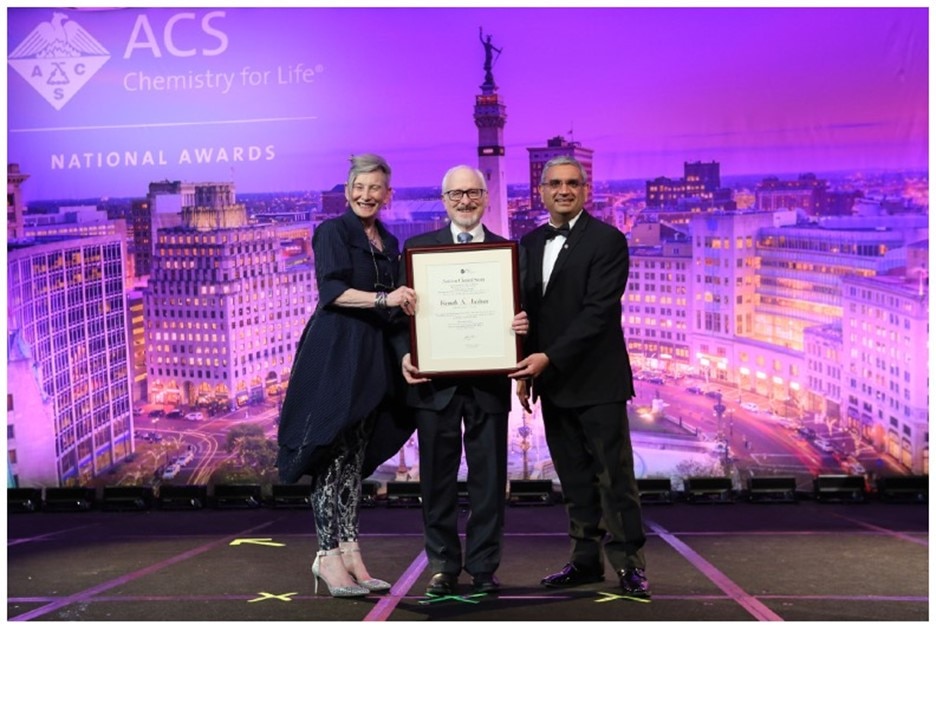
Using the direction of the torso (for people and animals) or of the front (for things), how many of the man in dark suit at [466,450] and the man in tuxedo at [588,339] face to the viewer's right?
0

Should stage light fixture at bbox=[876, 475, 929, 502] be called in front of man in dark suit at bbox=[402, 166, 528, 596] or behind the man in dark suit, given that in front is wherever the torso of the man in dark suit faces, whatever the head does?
behind

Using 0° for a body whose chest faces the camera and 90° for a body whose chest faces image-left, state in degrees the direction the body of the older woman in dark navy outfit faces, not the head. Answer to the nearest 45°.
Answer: approximately 315°

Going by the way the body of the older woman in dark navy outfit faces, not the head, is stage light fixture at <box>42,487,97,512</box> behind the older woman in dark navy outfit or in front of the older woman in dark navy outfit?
behind

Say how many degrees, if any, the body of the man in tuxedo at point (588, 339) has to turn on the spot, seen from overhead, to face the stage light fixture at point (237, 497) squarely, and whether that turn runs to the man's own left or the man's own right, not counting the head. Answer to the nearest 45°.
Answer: approximately 90° to the man's own right

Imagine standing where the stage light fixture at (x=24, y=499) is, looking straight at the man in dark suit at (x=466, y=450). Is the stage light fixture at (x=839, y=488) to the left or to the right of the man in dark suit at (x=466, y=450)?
left

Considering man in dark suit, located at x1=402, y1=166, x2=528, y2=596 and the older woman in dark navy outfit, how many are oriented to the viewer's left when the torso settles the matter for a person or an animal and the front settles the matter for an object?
0

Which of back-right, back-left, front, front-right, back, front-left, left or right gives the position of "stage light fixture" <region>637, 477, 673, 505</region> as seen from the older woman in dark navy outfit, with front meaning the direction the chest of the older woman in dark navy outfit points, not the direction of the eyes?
left

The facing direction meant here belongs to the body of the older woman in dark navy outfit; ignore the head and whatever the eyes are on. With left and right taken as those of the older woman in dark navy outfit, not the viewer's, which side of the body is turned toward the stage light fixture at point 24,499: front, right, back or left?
back

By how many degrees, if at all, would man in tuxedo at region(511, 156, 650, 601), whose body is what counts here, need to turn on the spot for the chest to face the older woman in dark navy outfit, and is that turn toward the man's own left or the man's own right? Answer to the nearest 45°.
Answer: approximately 45° to the man's own right

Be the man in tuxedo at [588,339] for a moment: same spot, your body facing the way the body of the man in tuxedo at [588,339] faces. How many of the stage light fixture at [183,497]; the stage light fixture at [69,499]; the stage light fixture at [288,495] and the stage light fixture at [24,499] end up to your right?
4
